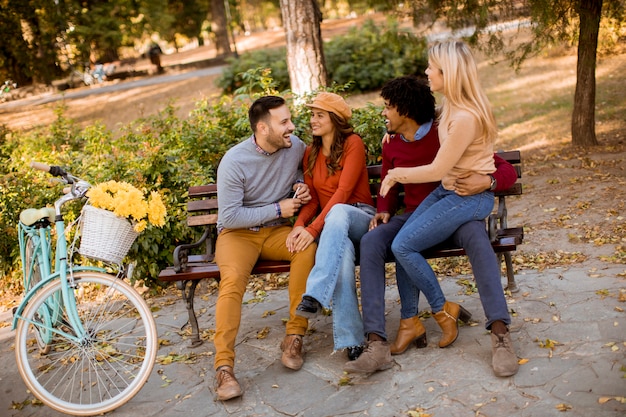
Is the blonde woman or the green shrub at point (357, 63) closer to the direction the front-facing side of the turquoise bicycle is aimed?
the blonde woman

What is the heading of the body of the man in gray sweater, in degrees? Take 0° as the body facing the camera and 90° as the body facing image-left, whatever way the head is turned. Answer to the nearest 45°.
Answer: approximately 315°

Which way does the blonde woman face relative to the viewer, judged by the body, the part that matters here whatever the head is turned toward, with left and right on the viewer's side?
facing to the left of the viewer

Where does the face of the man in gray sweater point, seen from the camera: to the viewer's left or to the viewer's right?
to the viewer's right

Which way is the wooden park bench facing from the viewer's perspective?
toward the camera

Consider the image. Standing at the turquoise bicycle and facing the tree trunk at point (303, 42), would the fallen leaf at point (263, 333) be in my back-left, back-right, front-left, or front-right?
front-right

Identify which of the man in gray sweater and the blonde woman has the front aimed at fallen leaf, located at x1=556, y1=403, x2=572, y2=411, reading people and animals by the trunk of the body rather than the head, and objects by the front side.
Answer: the man in gray sweater

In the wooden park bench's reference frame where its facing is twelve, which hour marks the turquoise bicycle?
The turquoise bicycle is roughly at 2 o'clock from the wooden park bench.

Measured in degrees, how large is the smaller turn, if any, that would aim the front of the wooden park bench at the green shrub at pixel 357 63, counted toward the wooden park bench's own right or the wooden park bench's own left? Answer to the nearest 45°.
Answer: approximately 180°

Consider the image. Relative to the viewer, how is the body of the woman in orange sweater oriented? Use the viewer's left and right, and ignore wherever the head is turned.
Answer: facing the viewer and to the left of the viewer

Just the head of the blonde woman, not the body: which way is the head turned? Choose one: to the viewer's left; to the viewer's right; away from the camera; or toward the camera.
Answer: to the viewer's left

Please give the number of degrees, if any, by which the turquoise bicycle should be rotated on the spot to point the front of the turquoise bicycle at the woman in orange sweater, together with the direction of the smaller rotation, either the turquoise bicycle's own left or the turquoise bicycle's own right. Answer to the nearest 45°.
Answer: approximately 45° to the turquoise bicycle's own left

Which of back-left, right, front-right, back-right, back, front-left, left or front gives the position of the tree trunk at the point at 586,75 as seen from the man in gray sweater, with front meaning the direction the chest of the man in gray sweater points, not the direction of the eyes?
left
